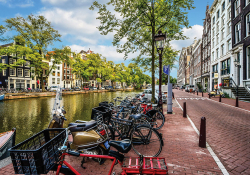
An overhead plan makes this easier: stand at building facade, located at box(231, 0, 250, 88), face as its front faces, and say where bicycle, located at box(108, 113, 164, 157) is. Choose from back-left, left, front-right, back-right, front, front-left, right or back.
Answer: front-left

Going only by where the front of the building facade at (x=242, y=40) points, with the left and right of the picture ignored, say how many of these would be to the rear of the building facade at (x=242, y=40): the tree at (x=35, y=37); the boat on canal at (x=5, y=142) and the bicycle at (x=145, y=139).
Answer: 0

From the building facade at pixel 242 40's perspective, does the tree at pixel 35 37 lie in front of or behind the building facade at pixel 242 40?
in front

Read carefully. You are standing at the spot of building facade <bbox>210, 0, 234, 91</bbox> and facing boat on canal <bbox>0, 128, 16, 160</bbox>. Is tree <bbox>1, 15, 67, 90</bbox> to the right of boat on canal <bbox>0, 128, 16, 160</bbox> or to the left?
right

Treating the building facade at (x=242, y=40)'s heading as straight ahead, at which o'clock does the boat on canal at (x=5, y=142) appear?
The boat on canal is roughly at 11 o'clock from the building facade.

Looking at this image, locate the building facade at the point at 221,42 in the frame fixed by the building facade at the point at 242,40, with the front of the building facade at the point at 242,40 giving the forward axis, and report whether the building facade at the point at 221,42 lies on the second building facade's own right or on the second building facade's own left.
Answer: on the second building facade's own right

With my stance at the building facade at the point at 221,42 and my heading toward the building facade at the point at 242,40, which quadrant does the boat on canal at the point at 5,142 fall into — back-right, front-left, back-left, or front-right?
front-right

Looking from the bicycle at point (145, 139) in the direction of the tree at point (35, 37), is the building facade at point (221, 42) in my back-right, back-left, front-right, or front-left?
front-right
